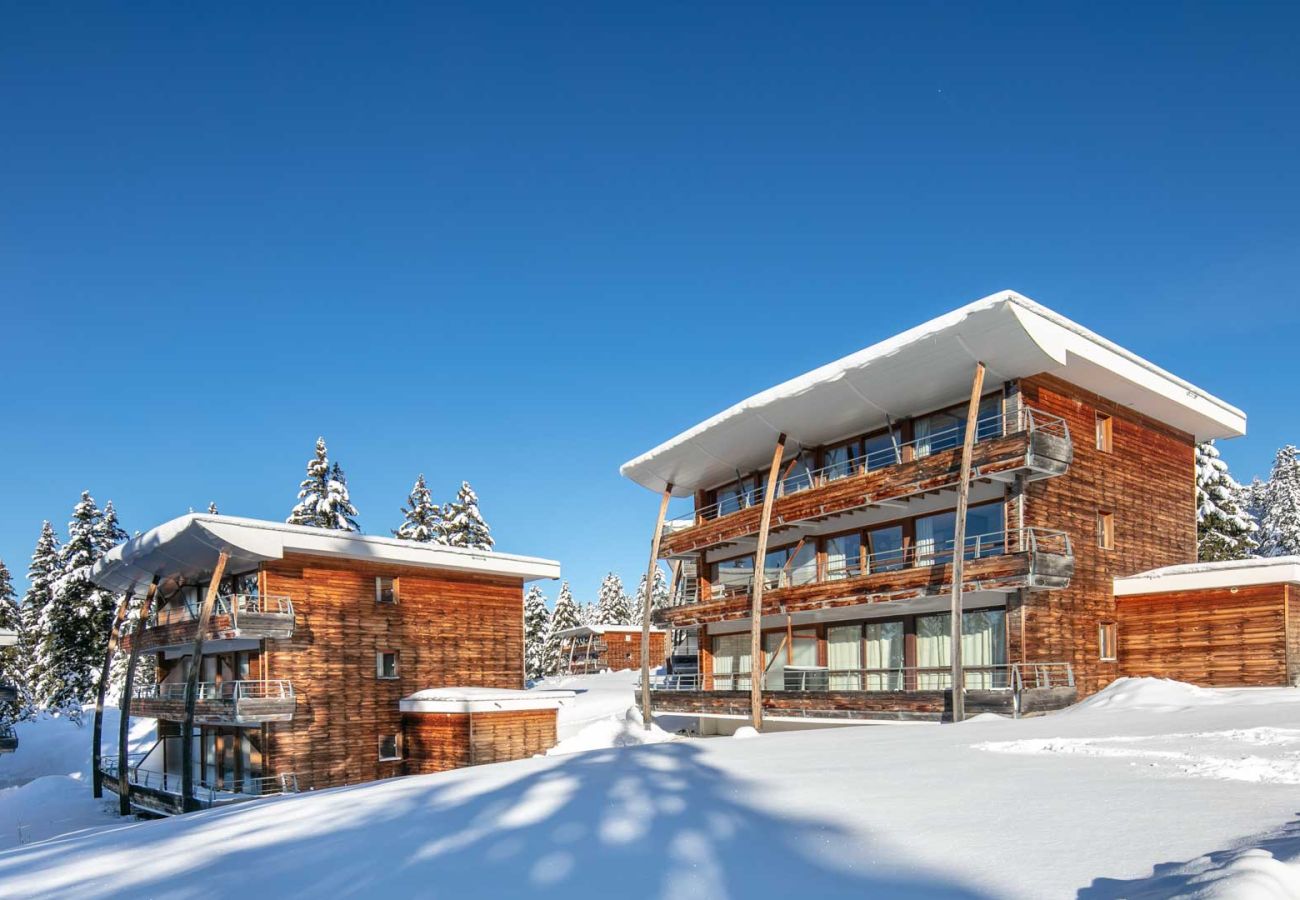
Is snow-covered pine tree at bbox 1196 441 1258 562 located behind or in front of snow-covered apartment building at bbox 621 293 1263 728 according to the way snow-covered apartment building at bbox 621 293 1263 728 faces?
behind

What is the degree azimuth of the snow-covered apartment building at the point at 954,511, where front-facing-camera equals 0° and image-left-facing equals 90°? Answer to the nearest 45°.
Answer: approximately 45°
